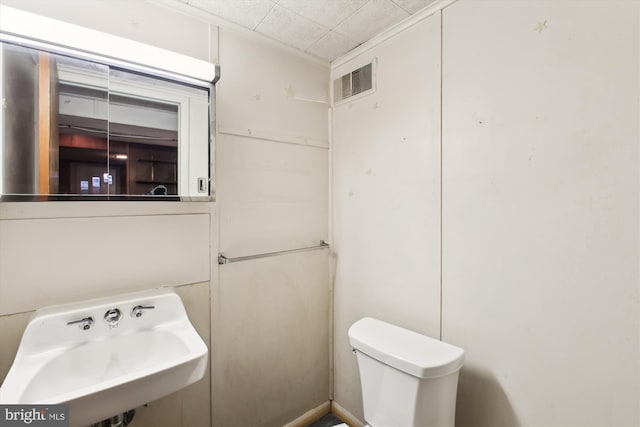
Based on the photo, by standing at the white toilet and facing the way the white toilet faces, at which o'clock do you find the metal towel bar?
The metal towel bar is roughly at 2 o'clock from the white toilet.

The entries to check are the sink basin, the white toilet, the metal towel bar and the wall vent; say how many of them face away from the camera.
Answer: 0

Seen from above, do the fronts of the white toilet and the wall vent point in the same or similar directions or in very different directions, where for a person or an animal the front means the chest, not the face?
same or similar directions

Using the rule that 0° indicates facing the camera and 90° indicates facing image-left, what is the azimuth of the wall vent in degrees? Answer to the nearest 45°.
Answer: approximately 45°

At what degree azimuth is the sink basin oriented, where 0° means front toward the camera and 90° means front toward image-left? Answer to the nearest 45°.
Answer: approximately 0°

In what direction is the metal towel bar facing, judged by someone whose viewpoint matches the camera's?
facing the viewer and to the right of the viewer

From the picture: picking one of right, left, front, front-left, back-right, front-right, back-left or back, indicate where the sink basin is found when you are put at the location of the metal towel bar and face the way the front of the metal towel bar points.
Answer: right

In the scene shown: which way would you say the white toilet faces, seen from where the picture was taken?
facing the viewer and to the left of the viewer

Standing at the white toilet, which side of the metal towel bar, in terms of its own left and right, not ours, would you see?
front

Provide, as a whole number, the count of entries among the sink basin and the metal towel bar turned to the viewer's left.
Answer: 0
